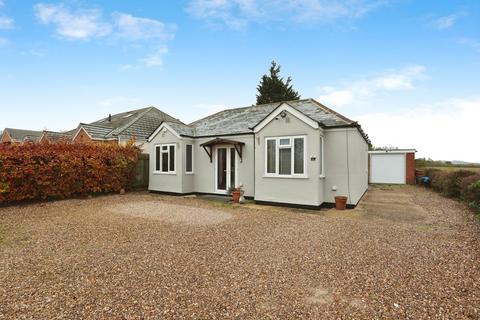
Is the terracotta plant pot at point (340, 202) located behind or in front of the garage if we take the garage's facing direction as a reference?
in front

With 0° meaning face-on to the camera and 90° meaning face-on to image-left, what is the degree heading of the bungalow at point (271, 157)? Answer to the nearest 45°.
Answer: approximately 45°

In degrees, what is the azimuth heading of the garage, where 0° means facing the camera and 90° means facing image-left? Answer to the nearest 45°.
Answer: approximately 0°

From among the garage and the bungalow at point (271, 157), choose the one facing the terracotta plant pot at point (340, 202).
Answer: the garage

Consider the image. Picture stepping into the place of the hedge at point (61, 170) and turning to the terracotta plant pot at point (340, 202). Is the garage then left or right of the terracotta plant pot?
left

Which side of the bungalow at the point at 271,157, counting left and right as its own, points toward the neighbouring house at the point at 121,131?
right

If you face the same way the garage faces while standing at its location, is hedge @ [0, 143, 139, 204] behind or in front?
in front
